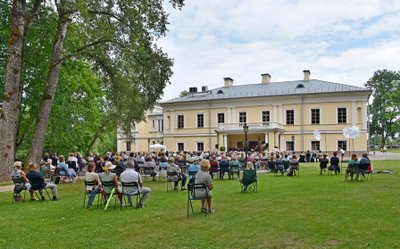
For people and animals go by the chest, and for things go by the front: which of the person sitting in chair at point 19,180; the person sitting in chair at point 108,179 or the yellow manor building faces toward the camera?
the yellow manor building

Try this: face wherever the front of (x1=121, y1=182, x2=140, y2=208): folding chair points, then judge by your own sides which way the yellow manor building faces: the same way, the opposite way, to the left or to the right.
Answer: the opposite way

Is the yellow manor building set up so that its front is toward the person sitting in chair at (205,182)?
yes

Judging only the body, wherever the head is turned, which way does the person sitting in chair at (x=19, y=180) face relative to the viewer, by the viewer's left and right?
facing away from the viewer and to the right of the viewer

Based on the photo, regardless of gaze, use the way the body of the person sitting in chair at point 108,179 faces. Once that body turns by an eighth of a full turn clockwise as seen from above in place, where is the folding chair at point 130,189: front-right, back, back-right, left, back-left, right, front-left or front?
front-right

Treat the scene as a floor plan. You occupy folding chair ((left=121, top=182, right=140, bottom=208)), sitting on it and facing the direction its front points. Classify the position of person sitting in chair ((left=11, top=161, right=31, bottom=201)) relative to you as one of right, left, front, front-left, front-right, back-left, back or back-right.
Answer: front-left

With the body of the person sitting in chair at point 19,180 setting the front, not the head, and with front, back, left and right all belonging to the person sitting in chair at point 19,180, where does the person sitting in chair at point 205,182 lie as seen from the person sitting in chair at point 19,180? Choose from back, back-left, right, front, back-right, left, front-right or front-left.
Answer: right

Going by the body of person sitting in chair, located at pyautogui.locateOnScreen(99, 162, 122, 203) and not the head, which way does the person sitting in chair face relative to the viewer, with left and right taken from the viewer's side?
facing away from the viewer and to the right of the viewer

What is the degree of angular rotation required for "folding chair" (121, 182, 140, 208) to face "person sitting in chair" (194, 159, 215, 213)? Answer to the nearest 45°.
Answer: approximately 135° to its right

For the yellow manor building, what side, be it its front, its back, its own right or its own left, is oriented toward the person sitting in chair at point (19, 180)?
front

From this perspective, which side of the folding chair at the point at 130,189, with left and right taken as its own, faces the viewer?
back

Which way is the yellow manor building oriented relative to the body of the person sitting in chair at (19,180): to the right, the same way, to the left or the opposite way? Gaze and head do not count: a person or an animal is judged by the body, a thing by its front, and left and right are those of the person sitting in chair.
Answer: the opposite way

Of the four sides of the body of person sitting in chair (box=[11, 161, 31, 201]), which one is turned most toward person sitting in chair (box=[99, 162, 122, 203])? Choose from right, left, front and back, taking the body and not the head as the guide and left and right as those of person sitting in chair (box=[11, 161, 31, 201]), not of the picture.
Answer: right

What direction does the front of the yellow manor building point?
toward the camera

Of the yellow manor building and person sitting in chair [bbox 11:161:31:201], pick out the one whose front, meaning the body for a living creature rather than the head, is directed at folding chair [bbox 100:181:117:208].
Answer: the yellow manor building

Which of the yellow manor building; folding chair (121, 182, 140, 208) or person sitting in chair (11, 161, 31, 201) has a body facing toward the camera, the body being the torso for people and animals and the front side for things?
the yellow manor building

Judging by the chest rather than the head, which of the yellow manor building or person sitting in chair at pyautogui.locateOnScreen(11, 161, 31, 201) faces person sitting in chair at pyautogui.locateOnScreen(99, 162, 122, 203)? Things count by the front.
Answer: the yellow manor building

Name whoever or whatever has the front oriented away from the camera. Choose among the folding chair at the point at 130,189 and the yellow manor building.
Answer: the folding chair
